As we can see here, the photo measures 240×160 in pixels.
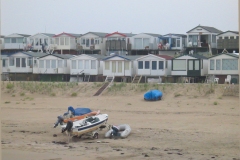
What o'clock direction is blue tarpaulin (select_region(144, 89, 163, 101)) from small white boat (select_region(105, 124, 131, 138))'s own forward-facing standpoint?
The blue tarpaulin is roughly at 11 o'clock from the small white boat.

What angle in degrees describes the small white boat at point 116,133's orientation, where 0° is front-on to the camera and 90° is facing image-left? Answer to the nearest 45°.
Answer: approximately 225°

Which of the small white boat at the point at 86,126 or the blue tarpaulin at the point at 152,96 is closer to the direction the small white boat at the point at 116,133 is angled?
the blue tarpaulin

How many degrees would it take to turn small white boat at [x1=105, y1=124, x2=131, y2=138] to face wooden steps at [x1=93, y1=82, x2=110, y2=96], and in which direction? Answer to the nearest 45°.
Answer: approximately 45° to its left

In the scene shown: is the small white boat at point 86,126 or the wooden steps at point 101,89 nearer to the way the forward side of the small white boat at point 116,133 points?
the wooden steps

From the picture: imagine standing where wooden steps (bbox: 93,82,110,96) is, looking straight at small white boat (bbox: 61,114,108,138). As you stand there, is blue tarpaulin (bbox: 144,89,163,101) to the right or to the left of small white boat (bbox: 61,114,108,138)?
left
